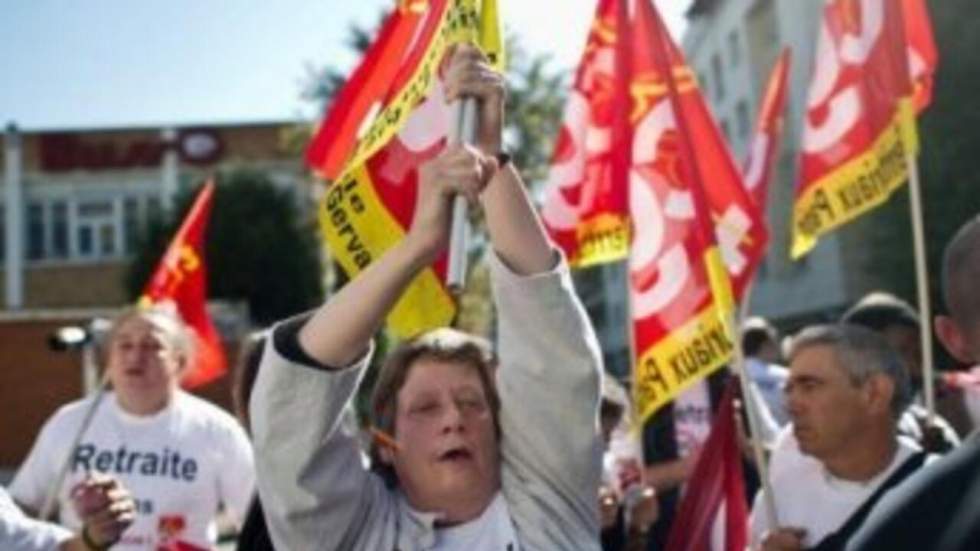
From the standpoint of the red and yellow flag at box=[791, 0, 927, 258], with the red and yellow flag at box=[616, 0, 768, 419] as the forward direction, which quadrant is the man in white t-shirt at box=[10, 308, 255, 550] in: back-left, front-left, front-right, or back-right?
front-right

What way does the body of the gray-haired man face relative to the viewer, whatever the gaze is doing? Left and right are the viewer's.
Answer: facing the viewer and to the left of the viewer

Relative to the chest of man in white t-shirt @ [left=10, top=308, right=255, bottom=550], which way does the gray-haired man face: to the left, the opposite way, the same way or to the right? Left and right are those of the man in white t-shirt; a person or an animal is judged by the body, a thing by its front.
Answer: to the right

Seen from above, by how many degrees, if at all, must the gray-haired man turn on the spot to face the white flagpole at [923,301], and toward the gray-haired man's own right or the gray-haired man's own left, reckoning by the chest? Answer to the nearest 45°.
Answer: approximately 135° to the gray-haired man's own right

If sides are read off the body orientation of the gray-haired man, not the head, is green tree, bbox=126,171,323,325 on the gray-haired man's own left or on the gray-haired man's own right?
on the gray-haired man's own right

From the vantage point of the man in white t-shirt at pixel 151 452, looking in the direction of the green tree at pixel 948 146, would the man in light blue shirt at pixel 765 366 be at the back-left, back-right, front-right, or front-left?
front-right

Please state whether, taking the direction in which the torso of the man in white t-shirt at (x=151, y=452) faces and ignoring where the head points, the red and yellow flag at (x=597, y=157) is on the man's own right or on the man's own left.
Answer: on the man's own left

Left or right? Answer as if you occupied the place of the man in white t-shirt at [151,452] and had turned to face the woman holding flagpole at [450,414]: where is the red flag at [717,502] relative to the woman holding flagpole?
left

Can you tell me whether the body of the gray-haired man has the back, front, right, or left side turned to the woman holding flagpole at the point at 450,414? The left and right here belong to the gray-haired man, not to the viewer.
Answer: front

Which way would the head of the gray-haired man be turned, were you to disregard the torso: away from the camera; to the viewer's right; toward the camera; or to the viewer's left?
to the viewer's left

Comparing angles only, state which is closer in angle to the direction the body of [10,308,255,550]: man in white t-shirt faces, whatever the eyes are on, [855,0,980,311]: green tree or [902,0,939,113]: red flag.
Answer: the red flag

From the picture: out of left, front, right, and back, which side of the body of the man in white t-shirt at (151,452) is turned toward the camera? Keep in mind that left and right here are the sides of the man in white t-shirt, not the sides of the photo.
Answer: front

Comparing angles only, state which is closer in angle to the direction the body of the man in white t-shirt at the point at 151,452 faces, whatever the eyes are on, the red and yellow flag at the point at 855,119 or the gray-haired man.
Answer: the gray-haired man

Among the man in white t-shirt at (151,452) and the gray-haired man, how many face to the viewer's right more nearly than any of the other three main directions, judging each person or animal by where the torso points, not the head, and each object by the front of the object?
0

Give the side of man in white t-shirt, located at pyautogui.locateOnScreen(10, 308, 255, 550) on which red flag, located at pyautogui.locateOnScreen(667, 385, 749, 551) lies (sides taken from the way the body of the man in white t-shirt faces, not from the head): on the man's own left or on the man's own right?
on the man's own left
